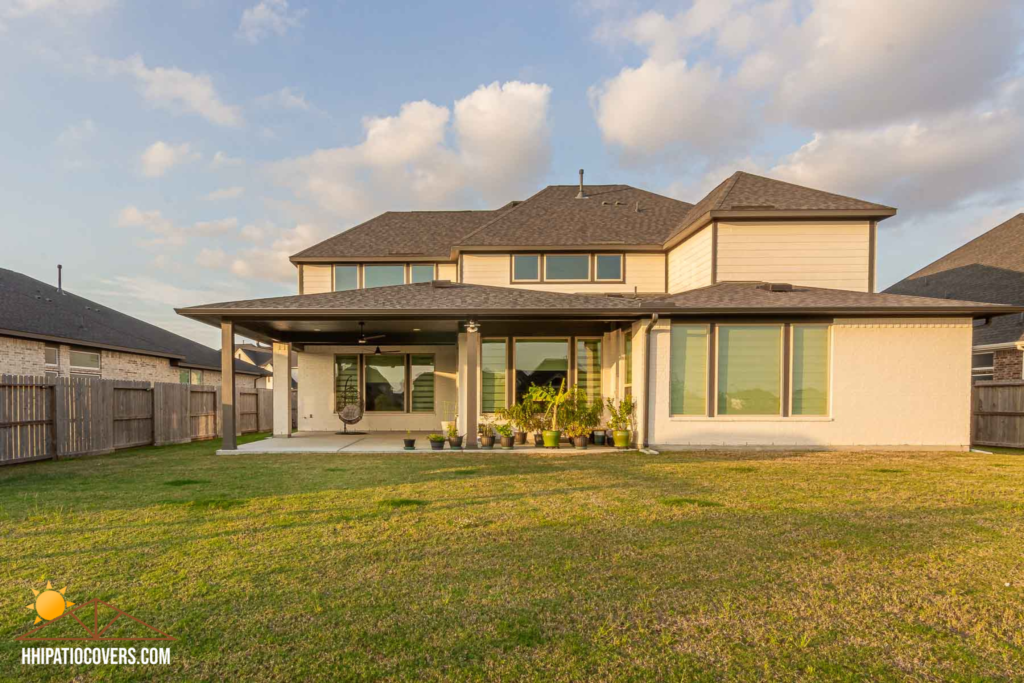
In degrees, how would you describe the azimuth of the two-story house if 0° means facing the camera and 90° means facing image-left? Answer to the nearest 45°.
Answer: approximately 180°

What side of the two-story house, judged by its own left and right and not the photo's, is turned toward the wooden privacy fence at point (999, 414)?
right

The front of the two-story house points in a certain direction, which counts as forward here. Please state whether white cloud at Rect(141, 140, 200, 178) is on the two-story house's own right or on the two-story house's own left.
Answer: on the two-story house's own left

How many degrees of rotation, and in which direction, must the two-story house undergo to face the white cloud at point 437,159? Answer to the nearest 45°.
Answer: approximately 45° to its left

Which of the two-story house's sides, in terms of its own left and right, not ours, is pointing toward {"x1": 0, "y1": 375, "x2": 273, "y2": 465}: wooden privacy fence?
left

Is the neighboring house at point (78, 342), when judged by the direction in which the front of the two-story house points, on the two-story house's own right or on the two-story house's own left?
on the two-story house's own left

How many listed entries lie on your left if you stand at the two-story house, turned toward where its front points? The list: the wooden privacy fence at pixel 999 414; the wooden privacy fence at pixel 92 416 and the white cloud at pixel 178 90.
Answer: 2

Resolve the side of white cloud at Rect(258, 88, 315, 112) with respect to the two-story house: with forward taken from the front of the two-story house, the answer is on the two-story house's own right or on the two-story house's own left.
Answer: on the two-story house's own left
